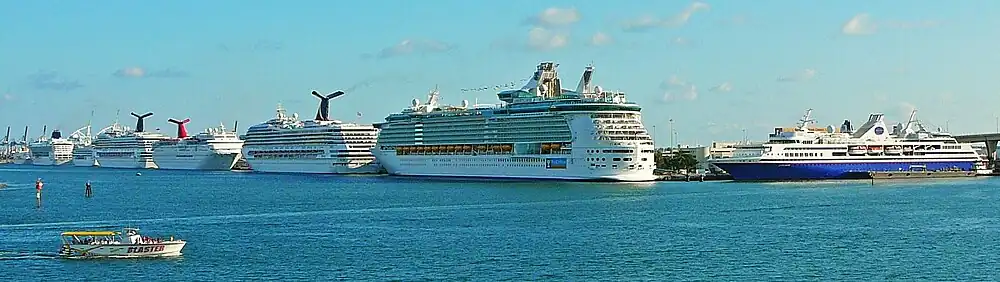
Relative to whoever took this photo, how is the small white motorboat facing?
facing to the right of the viewer
